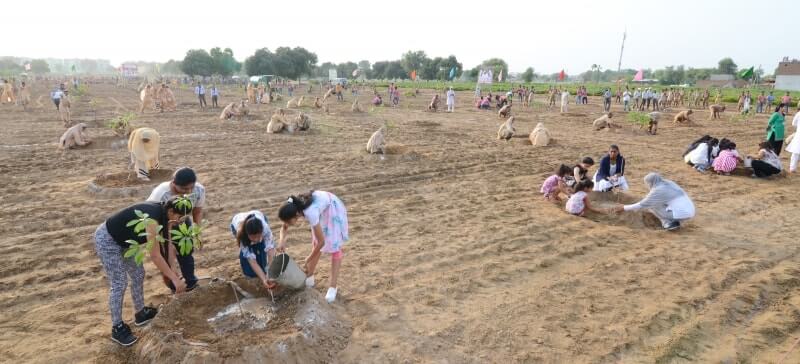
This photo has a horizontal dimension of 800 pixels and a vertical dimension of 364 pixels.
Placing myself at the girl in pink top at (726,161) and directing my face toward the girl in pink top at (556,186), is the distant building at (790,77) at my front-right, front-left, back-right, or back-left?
back-right

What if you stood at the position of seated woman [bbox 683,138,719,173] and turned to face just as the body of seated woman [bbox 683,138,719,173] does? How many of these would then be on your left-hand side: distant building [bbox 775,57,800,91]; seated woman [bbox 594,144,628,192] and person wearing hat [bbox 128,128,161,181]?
1

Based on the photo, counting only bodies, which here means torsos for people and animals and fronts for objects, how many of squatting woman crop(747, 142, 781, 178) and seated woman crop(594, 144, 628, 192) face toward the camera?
1

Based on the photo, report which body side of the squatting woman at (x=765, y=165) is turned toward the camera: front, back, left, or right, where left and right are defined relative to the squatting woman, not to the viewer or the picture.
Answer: left

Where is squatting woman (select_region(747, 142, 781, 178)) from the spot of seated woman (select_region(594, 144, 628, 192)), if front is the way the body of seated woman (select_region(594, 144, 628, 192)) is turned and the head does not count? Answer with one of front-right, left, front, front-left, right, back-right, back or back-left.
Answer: back-left

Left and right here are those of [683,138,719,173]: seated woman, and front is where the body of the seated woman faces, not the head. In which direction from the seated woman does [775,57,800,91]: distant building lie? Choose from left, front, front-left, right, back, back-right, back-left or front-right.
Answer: left

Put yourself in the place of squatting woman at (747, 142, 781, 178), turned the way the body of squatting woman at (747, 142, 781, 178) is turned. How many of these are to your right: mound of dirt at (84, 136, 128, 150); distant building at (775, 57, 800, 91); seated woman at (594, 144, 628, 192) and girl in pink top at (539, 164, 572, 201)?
1

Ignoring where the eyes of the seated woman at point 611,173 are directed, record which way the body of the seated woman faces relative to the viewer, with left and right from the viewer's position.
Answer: facing the viewer

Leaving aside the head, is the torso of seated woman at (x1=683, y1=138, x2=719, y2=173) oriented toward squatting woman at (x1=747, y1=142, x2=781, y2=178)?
yes

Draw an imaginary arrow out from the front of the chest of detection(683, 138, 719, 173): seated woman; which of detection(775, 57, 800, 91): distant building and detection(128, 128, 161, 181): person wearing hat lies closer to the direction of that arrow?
the distant building

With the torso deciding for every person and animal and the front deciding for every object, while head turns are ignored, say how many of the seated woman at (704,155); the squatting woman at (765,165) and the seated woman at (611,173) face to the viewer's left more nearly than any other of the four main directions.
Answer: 1

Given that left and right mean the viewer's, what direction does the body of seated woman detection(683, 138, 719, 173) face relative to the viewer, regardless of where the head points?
facing to the right of the viewer

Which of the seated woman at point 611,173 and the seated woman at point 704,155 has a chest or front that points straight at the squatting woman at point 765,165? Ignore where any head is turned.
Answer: the seated woman at point 704,155

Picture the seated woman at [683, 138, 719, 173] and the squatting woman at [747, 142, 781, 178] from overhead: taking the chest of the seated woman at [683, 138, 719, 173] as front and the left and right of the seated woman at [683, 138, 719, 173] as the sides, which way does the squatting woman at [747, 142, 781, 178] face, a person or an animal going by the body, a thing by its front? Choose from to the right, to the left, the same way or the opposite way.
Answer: the opposite way
